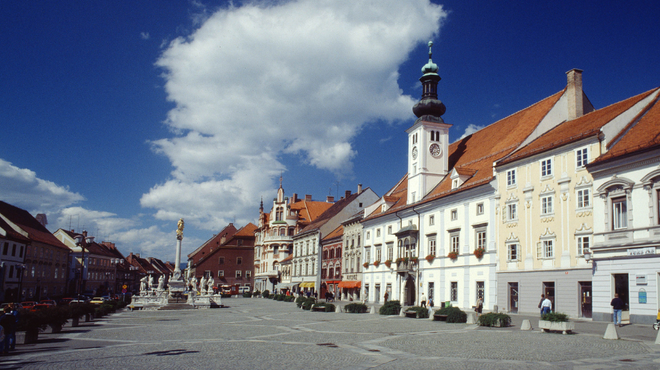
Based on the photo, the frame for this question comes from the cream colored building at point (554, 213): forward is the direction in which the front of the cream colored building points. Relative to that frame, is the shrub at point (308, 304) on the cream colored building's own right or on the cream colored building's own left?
on the cream colored building's own right

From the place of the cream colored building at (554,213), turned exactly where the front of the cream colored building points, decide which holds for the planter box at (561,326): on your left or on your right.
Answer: on your left

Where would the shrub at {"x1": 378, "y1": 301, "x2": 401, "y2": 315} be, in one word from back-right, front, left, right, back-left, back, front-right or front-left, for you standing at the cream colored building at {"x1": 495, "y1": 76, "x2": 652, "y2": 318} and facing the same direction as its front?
front-right

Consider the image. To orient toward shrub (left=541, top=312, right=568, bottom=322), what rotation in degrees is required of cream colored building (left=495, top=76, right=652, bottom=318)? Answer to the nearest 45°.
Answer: approximately 45° to its left

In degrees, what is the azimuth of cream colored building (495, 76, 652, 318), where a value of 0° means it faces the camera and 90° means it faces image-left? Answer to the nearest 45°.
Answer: approximately 45°

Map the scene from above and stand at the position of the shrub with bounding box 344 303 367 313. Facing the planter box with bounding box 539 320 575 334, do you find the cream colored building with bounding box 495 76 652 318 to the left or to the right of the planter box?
left

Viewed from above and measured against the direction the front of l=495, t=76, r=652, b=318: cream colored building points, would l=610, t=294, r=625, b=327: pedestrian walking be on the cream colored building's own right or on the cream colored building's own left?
on the cream colored building's own left

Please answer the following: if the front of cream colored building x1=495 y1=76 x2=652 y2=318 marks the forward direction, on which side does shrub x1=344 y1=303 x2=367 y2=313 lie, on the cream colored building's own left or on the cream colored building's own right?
on the cream colored building's own right

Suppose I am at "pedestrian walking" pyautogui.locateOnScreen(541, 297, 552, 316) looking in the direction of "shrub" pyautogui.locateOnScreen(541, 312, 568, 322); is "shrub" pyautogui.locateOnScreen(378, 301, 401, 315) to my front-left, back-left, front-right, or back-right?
back-right

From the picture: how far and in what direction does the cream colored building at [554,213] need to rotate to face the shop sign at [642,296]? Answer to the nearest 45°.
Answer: approximately 90° to its left
